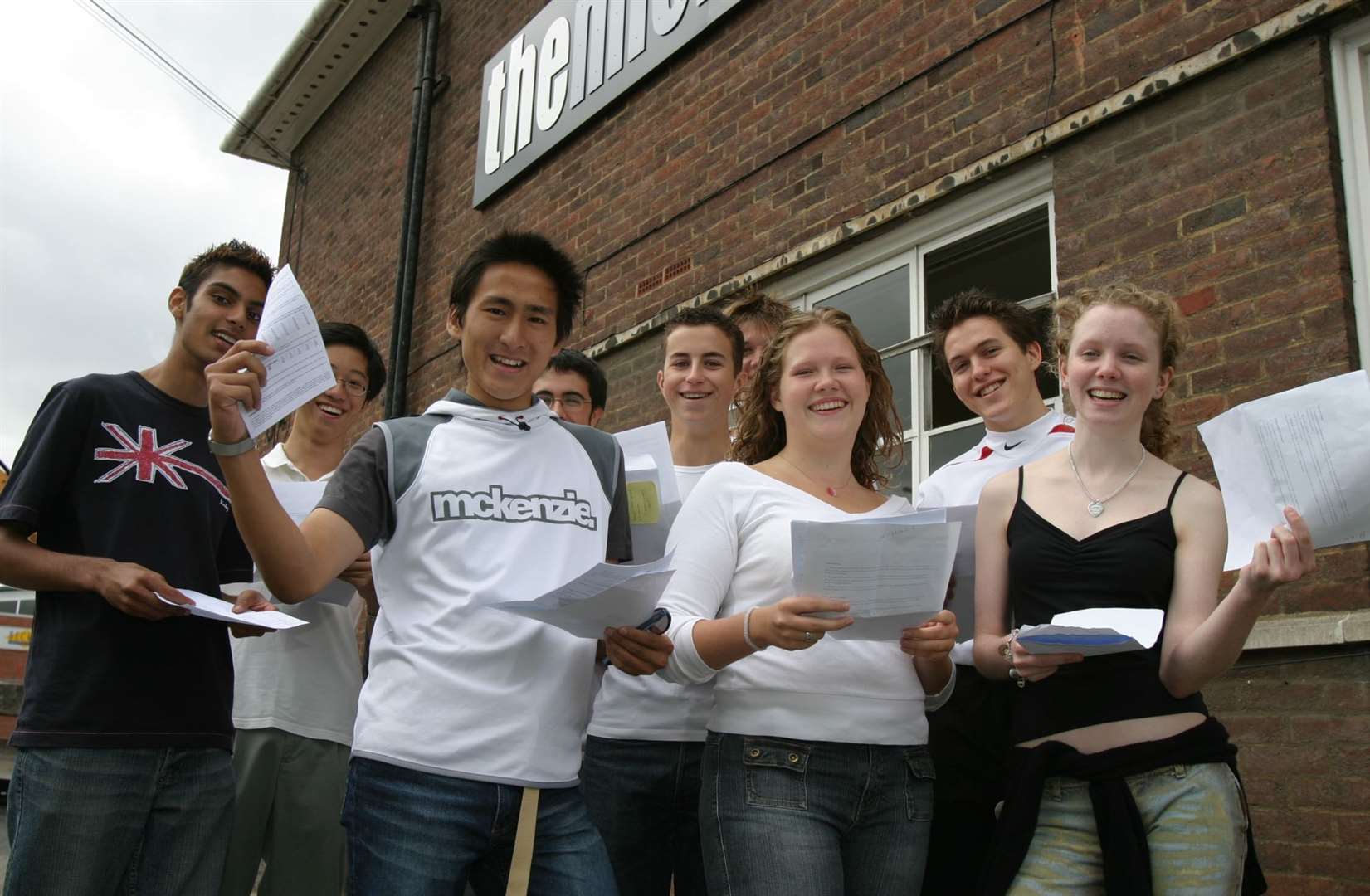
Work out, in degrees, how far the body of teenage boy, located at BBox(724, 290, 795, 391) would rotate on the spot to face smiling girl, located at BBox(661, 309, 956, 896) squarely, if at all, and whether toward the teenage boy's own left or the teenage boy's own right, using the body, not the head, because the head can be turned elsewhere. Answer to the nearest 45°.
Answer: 0° — they already face them

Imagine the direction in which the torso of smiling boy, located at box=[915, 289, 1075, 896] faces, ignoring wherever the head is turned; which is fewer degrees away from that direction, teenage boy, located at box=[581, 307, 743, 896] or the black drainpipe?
the teenage boy

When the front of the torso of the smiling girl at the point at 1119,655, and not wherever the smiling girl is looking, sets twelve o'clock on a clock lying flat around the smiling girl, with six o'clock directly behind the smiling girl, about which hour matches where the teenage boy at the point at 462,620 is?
The teenage boy is roughly at 2 o'clock from the smiling girl.

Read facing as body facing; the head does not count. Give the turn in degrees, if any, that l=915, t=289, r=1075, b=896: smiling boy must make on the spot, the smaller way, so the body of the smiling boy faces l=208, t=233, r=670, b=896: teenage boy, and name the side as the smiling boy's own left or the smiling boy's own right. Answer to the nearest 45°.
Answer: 0° — they already face them

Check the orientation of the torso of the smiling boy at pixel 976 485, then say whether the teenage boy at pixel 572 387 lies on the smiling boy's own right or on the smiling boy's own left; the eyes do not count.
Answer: on the smiling boy's own right

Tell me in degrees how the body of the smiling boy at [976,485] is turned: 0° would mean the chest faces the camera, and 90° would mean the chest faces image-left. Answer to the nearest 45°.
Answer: approximately 45°

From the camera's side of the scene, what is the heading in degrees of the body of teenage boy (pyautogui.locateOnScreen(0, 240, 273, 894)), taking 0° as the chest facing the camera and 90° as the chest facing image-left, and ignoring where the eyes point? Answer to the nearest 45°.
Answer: approximately 315°
